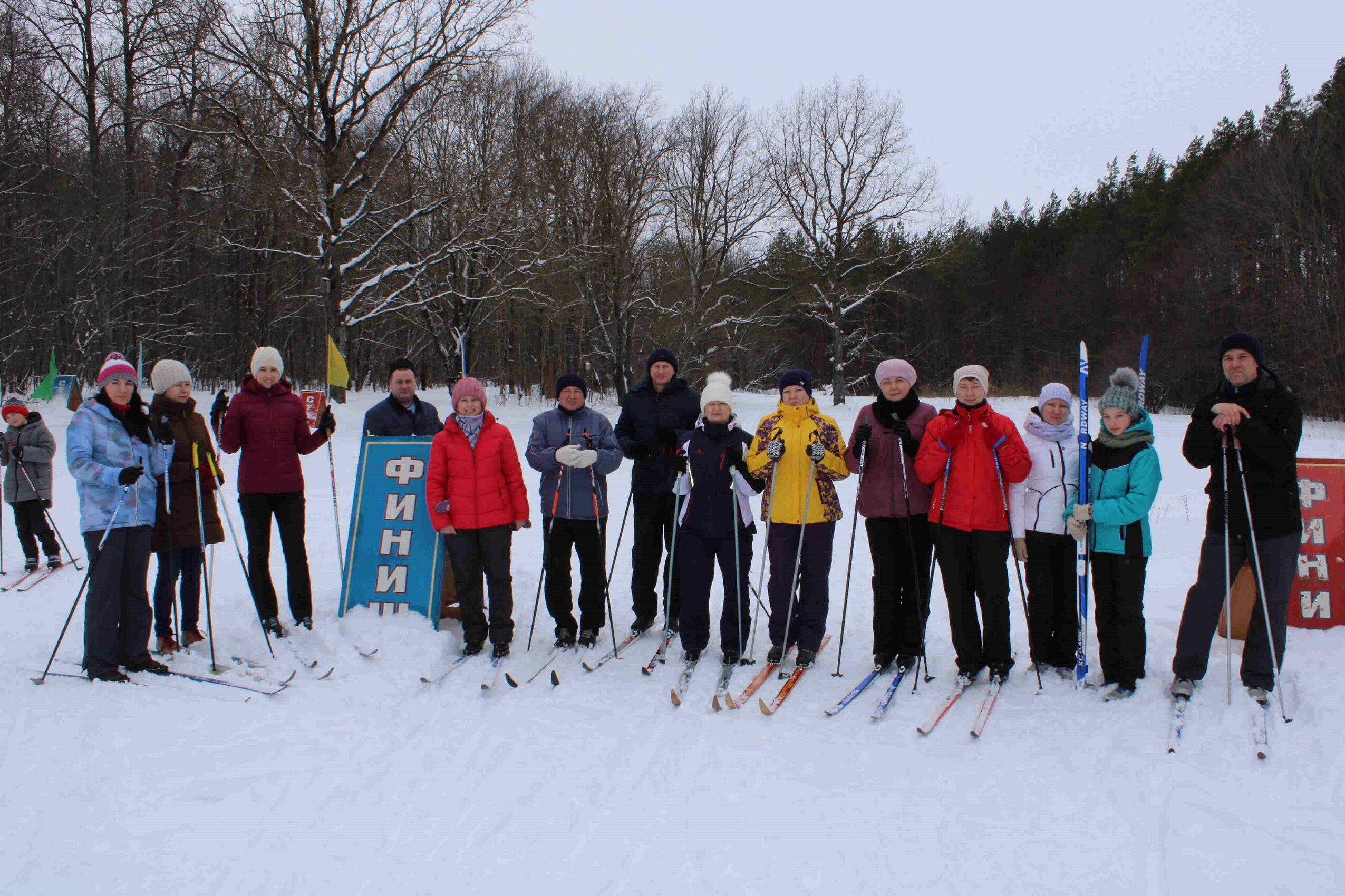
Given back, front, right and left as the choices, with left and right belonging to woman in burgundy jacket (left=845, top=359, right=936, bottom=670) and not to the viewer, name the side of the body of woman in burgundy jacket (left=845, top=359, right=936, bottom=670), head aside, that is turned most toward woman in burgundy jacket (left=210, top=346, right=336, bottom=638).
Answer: right

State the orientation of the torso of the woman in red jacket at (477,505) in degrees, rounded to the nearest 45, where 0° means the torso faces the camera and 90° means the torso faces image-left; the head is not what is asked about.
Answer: approximately 0°

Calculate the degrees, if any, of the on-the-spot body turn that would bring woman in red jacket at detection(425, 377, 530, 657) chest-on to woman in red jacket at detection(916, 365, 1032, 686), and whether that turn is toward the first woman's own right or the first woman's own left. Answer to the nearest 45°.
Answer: approximately 45° to the first woman's own left

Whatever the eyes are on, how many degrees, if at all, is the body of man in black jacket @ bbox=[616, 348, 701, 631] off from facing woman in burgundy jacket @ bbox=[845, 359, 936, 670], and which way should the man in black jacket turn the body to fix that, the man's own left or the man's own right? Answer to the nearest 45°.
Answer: approximately 45° to the man's own left
